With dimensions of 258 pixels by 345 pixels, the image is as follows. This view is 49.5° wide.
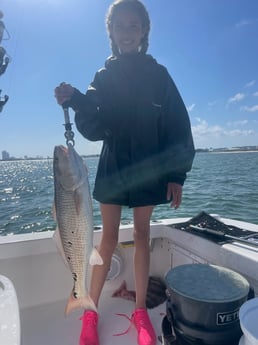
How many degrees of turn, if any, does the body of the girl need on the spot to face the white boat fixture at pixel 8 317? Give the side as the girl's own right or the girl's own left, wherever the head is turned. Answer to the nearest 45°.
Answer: approximately 45° to the girl's own right

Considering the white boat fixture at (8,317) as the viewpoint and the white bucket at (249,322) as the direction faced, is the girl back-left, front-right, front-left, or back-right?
front-left

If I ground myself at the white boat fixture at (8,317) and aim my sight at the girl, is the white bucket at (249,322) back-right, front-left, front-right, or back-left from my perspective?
front-right

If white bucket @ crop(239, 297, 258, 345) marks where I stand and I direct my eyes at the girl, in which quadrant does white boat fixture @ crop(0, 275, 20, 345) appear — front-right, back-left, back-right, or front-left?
front-left

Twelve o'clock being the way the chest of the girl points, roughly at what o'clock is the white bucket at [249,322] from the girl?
The white bucket is roughly at 11 o'clock from the girl.

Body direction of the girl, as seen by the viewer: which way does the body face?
toward the camera
